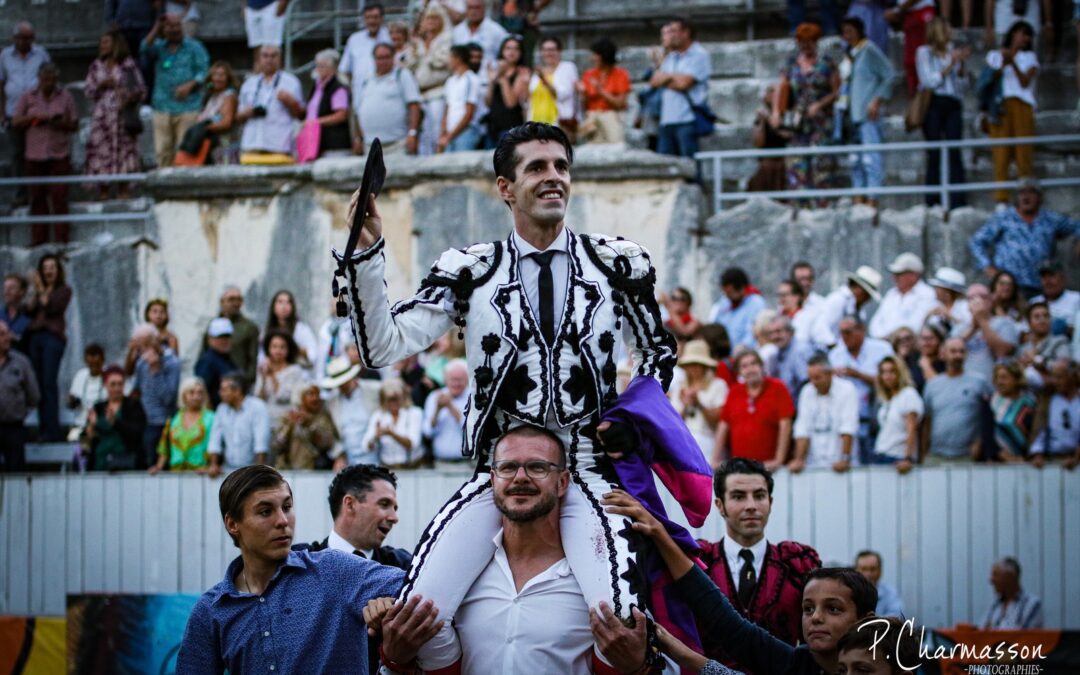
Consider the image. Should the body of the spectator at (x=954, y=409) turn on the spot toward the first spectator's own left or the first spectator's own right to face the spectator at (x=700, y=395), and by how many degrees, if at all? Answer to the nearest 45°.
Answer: approximately 90° to the first spectator's own right

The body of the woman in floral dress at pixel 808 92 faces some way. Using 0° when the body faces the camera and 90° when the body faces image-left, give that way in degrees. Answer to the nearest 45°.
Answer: approximately 0°

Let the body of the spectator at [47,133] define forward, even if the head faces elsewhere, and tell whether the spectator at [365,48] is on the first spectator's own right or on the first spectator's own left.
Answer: on the first spectator's own left

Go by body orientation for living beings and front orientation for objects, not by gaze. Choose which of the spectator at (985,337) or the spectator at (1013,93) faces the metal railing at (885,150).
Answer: the spectator at (1013,93)

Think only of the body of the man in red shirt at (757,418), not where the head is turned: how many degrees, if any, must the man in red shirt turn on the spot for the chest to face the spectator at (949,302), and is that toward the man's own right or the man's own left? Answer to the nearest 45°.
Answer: approximately 135° to the man's own left

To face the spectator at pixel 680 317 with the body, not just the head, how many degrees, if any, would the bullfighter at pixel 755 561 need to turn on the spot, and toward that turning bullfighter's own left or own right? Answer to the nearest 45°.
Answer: approximately 180°

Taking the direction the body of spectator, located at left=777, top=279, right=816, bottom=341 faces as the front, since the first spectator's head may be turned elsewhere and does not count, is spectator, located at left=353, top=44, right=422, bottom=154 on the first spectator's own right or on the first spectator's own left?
on the first spectator's own right

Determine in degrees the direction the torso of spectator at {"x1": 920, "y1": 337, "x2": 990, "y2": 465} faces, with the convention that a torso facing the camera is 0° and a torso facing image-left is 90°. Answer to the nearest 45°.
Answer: approximately 0°

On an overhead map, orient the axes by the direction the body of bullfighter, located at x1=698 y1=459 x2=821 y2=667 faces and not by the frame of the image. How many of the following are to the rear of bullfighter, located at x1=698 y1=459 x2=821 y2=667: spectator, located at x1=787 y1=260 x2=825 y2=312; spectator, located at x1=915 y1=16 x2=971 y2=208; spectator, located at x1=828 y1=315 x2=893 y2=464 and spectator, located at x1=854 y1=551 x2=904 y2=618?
4

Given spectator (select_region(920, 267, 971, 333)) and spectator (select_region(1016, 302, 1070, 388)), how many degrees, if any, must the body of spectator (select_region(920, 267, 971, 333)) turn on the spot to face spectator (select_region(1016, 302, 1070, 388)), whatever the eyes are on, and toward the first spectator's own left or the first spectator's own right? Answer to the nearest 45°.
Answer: approximately 90° to the first spectator's own left

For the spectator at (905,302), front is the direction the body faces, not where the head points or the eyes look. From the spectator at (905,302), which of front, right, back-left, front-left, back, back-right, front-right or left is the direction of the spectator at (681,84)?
right
